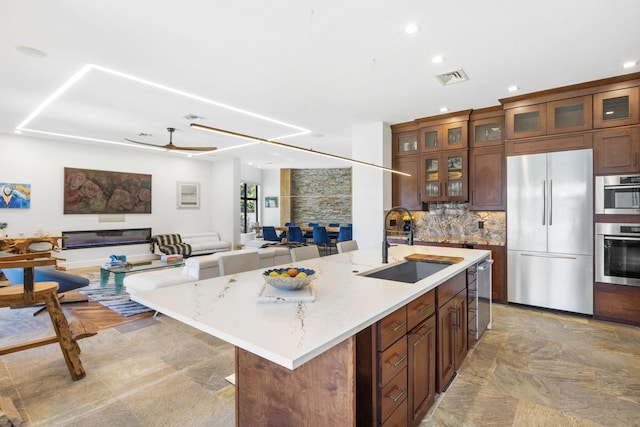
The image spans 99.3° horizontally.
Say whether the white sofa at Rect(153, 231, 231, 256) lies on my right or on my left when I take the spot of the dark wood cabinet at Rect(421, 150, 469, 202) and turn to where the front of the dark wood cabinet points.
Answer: on my right

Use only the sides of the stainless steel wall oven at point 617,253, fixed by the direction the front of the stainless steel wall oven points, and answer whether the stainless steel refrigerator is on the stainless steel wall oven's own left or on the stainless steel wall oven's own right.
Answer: on the stainless steel wall oven's own right

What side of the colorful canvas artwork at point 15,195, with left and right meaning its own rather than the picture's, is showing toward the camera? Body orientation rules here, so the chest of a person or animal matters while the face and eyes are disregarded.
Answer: front

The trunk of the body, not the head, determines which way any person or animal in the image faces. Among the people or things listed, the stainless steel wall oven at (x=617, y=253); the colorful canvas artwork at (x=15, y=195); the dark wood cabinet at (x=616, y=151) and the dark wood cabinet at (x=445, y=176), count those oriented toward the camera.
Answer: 4

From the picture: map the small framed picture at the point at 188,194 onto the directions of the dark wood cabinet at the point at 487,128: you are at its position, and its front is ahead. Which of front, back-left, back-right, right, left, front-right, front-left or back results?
right

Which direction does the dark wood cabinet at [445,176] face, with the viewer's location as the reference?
facing the viewer

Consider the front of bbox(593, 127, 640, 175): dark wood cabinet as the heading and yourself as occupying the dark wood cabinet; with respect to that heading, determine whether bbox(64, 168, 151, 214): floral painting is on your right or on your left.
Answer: on your right

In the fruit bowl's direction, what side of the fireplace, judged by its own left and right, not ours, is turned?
front

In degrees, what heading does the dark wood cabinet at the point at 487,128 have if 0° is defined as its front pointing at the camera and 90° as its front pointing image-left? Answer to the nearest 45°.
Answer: approximately 0°

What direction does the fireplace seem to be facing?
toward the camera

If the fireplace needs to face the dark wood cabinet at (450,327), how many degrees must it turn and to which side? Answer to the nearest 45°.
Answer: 0° — it already faces it

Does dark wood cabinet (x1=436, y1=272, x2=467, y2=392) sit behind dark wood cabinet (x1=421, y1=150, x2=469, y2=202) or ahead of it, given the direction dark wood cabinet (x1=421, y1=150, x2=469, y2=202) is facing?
ahead

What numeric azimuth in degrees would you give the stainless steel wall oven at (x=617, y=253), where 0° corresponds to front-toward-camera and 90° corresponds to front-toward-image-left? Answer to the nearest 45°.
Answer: approximately 0°

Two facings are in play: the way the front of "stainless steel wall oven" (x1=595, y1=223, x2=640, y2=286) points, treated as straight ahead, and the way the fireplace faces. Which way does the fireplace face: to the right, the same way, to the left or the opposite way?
to the left

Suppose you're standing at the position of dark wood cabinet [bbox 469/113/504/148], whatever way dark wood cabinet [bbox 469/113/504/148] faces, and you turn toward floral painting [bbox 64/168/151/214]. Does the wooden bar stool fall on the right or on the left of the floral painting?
left

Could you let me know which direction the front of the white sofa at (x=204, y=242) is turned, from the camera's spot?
facing the viewer and to the right of the viewer
